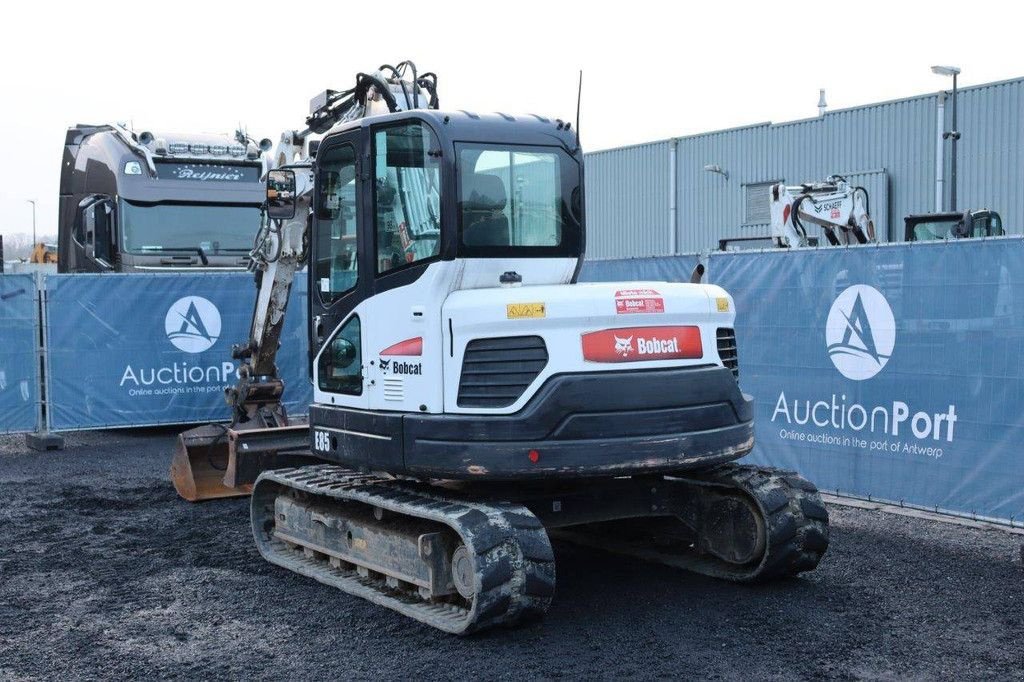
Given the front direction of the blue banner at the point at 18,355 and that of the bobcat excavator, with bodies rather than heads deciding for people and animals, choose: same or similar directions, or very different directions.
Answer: very different directions

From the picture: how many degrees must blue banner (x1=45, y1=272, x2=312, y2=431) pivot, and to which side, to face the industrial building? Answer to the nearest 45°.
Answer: approximately 135° to its left

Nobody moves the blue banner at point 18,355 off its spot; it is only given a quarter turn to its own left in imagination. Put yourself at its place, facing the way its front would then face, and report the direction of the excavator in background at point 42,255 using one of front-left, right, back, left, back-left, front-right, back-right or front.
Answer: left

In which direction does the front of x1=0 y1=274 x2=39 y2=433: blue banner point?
toward the camera

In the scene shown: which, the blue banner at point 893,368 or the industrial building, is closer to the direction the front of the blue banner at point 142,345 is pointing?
the blue banner

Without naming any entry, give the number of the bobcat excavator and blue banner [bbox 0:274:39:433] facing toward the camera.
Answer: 1

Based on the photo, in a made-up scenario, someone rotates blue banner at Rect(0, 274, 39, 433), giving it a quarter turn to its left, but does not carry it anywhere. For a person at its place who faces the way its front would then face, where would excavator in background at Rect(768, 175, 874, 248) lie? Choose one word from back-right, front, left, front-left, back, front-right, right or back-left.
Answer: front

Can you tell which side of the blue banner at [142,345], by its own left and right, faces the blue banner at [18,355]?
right

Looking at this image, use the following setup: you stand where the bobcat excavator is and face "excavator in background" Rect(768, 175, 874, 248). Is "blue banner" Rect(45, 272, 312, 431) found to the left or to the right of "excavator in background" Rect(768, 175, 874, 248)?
left

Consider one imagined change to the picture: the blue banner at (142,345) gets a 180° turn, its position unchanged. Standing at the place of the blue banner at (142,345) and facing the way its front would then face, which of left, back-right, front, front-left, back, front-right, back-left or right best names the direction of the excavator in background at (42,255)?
front

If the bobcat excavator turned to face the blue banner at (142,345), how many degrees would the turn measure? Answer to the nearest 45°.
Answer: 0° — it already faces it

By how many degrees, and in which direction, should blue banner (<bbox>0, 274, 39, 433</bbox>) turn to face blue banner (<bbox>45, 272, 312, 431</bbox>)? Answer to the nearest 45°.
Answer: approximately 90° to its left

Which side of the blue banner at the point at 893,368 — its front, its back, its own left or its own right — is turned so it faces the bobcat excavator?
front

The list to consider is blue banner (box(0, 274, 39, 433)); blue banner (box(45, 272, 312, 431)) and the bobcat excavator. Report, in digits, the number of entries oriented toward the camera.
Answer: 2

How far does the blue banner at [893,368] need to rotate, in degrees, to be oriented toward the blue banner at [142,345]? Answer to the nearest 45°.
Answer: approximately 45° to its right

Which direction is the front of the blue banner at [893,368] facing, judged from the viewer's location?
facing the viewer and to the left of the viewer

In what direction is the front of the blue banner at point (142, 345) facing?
toward the camera

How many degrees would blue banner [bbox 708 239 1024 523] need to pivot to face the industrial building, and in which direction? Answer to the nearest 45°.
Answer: approximately 135° to its right

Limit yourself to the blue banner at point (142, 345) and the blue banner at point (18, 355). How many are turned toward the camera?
2

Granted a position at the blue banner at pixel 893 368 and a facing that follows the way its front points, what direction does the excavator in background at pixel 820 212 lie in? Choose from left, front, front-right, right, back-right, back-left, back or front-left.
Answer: back-right
